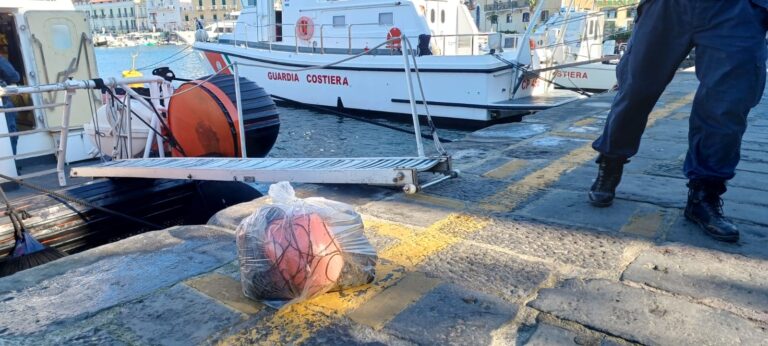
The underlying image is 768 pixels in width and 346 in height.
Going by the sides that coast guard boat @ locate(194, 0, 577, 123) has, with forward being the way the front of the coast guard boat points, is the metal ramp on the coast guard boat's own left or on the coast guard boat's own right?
on the coast guard boat's own left

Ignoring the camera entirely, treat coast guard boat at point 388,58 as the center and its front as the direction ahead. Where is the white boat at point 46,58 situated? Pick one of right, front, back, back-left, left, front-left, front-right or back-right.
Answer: left

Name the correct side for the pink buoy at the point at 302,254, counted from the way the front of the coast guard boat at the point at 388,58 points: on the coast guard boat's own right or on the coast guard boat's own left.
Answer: on the coast guard boat's own left

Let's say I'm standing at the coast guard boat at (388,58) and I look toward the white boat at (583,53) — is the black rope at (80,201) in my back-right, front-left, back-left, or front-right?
back-right

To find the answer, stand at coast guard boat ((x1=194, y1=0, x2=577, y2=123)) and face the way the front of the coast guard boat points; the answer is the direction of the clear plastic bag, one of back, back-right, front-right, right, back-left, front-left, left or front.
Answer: back-left

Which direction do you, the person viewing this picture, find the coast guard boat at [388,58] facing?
facing away from the viewer and to the left of the viewer
